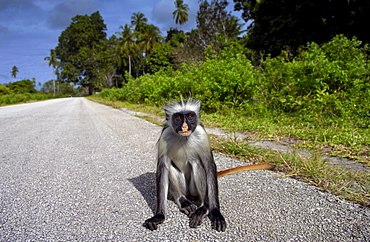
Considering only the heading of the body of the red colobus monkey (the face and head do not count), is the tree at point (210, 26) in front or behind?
behind

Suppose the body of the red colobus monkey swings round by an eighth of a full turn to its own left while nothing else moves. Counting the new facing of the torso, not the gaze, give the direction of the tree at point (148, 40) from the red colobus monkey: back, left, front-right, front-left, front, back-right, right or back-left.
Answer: back-left

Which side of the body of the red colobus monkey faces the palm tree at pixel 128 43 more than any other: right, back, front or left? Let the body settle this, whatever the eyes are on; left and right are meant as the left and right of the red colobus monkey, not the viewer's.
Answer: back

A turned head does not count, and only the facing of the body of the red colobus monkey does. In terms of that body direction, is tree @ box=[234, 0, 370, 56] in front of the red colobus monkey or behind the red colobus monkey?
behind

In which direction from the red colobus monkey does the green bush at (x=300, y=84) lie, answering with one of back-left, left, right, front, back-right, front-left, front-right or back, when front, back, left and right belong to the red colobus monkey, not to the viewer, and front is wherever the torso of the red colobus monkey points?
back-left

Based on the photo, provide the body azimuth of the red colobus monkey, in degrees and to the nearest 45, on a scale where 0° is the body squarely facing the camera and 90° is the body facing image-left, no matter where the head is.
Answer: approximately 0°
